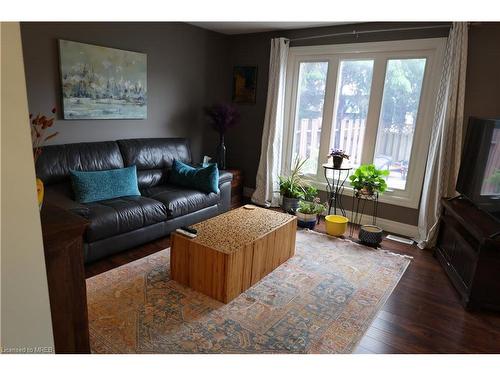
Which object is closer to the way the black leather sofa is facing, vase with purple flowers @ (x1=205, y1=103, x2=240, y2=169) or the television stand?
the television stand

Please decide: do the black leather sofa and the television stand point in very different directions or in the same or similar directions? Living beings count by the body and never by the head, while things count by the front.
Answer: very different directions

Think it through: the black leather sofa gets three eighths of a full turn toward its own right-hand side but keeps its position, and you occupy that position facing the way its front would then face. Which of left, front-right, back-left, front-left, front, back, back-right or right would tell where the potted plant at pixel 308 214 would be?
back

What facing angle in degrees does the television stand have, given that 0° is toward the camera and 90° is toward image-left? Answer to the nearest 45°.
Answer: approximately 90°

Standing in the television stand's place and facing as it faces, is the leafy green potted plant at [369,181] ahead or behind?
ahead

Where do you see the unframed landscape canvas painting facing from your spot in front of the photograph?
facing the viewer and to the right of the viewer

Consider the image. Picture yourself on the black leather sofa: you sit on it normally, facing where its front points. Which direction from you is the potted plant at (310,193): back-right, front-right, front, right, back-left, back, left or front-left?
front-left

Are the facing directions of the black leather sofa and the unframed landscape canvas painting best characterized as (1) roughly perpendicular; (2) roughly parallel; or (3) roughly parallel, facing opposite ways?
roughly parallel

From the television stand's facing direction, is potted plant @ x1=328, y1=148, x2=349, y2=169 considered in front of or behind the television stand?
in front

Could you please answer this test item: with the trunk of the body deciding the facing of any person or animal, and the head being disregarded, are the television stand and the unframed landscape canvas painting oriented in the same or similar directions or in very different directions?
very different directions

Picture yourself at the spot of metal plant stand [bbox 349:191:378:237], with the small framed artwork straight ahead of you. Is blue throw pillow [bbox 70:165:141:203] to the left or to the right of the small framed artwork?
left

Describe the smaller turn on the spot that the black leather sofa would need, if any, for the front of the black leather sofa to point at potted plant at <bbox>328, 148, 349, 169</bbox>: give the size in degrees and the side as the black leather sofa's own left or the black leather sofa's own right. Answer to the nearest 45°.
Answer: approximately 45° to the black leather sofa's own left

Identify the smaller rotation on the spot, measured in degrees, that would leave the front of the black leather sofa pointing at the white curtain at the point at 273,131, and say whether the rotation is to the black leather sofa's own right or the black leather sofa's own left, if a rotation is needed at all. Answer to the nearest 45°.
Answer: approximately 90° to the black leather sofa's own left

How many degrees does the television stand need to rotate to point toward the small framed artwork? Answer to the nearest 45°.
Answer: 0° — it already faces it

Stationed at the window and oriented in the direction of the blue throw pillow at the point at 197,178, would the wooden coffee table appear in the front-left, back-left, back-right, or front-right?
front-left

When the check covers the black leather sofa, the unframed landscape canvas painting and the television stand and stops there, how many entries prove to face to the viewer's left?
1

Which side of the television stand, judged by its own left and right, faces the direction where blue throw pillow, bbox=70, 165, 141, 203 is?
front

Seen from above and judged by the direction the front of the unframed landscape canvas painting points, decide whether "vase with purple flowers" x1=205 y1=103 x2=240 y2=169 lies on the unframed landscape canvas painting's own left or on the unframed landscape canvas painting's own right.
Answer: on the unframed landscape canvas painting's own left
